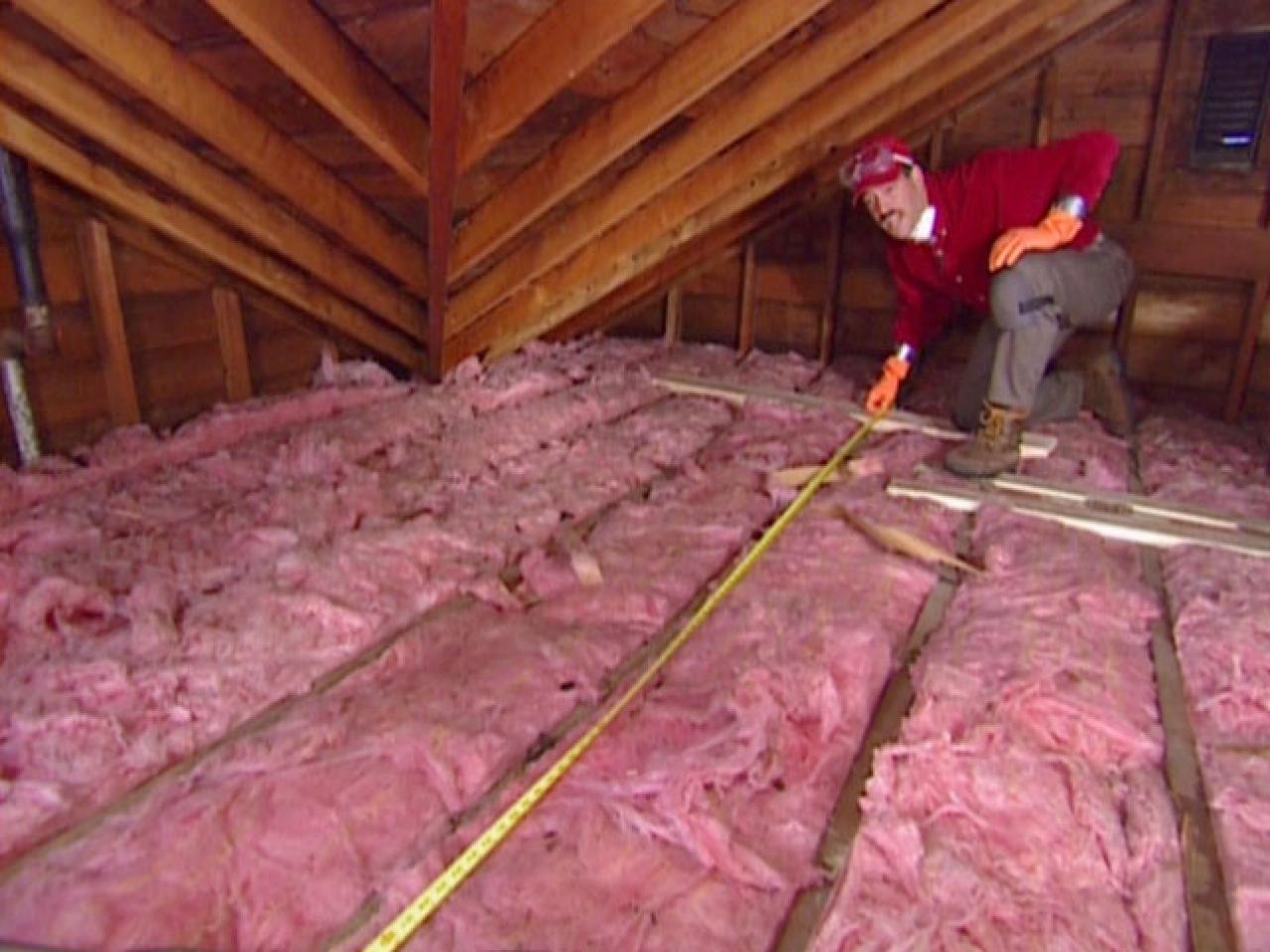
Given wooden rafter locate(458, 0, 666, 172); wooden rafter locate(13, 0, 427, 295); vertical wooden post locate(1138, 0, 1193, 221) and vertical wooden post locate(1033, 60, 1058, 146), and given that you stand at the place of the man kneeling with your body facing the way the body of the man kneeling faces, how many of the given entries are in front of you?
2

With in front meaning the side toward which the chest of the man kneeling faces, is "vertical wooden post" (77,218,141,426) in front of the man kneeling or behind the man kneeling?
in front

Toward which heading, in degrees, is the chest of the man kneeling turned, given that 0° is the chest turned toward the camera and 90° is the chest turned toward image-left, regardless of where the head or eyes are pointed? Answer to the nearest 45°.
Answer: approximately 45°

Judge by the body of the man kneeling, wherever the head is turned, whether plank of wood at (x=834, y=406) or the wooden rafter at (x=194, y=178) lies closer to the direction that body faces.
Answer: the wooden rafter

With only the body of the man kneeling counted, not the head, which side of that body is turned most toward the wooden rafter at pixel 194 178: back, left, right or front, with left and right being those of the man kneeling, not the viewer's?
front

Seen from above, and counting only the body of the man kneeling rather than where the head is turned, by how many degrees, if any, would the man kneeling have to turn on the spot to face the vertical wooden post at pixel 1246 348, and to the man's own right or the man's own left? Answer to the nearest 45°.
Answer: approximately 180°

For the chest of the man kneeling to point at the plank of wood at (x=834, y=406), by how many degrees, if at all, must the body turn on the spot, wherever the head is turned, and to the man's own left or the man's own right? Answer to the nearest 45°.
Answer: approximately 90° to the man's own right

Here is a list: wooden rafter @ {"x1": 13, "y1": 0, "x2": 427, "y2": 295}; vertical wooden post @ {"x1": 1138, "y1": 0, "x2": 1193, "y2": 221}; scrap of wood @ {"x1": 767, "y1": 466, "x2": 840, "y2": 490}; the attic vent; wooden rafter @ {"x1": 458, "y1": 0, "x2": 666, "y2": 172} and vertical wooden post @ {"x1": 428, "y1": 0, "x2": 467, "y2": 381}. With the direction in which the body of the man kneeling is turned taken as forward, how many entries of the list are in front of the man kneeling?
4

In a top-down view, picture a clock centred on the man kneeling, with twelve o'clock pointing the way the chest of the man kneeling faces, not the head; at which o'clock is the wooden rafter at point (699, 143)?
The wooden rafter is roughly at 1 o'clock from the man kneeling.

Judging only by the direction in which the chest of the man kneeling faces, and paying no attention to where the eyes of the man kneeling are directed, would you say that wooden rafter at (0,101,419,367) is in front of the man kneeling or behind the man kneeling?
in front

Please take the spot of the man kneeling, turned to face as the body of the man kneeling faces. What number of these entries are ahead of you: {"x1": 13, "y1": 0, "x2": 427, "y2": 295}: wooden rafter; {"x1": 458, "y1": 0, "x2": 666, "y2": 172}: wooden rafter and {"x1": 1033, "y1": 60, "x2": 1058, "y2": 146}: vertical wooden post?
2

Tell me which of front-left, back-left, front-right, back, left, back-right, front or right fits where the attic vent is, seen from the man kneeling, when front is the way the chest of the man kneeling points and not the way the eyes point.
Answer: back
